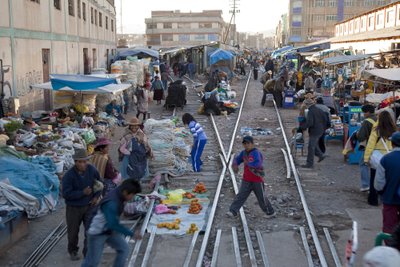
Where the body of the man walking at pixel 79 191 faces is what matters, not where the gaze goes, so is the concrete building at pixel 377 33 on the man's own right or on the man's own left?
on the man's own left

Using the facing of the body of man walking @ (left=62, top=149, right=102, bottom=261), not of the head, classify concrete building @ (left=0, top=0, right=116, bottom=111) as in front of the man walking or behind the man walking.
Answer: behind

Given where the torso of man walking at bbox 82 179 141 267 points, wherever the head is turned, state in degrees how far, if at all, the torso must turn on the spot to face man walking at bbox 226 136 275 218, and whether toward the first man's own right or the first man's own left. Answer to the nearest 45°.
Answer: approximately 45° to the first man's own left

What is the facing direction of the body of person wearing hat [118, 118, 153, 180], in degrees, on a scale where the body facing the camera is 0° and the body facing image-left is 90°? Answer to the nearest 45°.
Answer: approximately 0°

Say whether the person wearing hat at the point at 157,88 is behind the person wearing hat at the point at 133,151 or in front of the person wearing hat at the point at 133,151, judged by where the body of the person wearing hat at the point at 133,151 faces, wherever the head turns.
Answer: behind

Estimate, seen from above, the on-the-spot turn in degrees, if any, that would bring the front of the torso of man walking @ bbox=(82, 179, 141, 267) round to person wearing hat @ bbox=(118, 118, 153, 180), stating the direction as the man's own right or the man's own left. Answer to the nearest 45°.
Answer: approximately 90° to the man's own left

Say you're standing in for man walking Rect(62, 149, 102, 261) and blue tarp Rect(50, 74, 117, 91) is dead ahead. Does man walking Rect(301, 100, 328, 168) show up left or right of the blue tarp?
right

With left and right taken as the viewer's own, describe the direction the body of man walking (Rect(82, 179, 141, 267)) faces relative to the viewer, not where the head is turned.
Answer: facing to the right of the viewer

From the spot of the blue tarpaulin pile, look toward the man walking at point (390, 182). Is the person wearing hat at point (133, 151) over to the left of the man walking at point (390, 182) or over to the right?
left

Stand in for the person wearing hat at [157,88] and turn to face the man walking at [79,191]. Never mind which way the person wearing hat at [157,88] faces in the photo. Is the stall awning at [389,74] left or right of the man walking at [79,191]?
left
